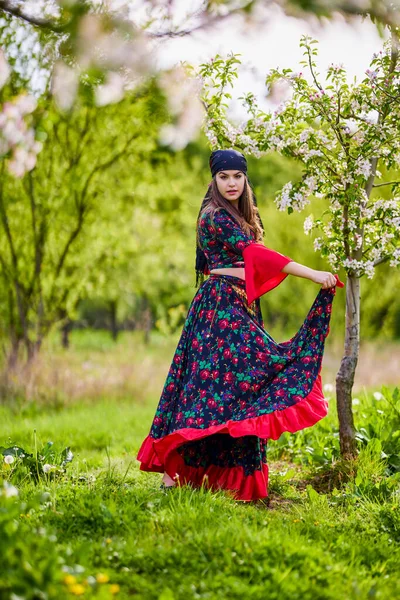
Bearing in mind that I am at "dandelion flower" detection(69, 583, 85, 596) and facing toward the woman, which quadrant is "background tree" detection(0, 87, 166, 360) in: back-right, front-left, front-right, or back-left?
front-left

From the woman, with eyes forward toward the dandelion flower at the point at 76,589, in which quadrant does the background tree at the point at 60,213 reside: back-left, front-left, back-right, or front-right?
back-right

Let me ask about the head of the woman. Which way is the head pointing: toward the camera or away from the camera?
toward the camera

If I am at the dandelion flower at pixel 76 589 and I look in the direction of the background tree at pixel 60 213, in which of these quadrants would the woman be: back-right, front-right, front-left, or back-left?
front-right

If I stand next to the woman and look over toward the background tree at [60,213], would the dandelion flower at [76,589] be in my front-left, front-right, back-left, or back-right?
back-left

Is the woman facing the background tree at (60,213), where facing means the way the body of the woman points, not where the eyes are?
no

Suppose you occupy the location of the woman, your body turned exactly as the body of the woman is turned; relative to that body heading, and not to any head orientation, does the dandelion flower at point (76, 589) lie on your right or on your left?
on your right
